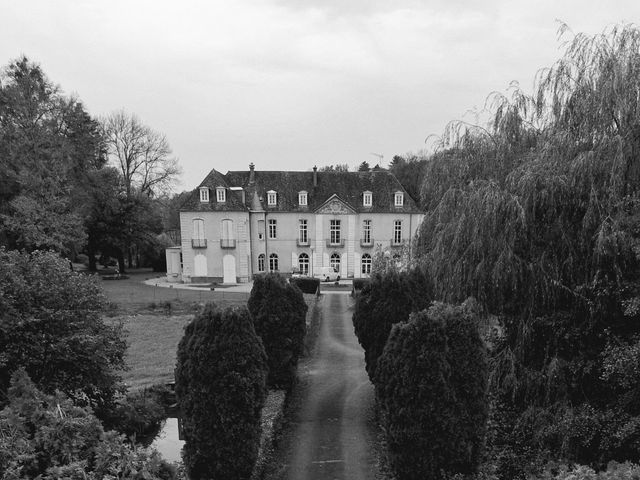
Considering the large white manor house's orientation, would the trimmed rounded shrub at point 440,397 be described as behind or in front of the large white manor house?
in front

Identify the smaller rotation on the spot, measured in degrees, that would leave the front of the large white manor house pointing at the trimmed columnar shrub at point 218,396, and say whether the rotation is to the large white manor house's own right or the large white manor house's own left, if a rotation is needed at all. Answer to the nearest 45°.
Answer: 0° — it already faces it

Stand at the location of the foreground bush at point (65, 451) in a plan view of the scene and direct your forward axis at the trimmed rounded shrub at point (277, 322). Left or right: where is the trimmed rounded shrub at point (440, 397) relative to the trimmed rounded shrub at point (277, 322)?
right

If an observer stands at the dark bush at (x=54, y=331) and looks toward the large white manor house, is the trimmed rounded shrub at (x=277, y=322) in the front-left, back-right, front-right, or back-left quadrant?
front-right

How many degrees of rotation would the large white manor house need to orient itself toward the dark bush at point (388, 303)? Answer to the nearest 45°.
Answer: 0° — it already faces it

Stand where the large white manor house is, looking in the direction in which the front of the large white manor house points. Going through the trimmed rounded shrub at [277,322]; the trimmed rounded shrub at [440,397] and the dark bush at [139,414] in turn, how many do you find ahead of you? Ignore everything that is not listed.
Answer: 3

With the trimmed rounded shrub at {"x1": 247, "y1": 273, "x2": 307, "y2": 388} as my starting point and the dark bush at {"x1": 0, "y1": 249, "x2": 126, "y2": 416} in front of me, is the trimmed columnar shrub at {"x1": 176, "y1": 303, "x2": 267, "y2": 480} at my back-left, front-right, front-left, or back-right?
front-left

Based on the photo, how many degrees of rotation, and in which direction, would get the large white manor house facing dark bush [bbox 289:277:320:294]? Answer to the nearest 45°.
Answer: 0° — it already faces it

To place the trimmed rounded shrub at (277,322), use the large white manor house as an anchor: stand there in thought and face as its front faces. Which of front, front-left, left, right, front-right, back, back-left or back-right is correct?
front

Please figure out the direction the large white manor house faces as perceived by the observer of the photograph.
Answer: facing the viewer

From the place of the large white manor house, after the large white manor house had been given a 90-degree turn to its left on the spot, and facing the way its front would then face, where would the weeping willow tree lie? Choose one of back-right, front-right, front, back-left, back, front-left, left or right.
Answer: right

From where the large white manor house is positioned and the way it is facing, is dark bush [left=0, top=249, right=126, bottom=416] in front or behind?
in front

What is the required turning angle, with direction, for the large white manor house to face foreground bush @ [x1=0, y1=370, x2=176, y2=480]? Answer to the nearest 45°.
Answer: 0° — it already faces it
